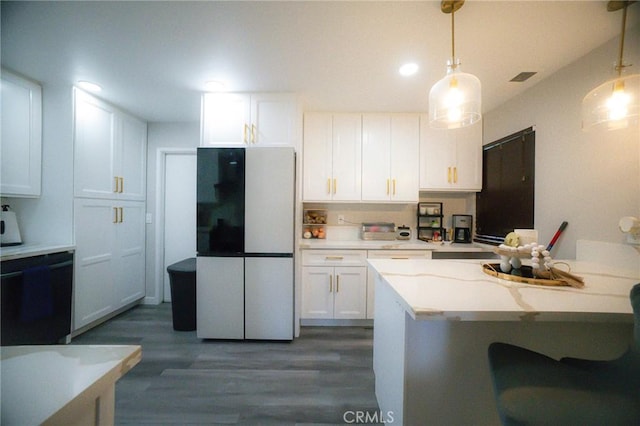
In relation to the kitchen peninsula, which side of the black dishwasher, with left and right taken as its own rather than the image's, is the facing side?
front

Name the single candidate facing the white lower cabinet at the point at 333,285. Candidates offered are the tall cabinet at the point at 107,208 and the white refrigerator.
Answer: the tall cabinet

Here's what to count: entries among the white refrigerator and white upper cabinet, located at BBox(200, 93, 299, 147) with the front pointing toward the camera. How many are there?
2

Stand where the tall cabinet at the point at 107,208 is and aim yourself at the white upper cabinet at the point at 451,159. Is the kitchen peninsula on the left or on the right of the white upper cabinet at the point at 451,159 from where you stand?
right

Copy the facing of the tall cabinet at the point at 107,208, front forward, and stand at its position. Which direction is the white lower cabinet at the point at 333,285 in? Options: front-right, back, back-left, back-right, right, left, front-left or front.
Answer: front

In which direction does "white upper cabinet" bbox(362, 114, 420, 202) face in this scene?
toward the camera

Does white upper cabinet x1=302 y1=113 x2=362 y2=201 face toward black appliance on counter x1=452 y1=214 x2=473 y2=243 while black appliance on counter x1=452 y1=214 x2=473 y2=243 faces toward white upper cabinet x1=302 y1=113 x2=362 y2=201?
no

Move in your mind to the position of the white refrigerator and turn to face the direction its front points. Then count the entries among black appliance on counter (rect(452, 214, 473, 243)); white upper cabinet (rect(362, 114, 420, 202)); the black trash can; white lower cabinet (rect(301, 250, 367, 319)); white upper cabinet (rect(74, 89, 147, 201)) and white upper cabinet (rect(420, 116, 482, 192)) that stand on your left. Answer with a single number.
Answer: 4

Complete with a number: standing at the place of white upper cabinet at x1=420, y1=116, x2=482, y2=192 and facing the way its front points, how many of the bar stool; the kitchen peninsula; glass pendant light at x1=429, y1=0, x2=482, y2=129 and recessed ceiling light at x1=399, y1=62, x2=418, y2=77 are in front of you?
4

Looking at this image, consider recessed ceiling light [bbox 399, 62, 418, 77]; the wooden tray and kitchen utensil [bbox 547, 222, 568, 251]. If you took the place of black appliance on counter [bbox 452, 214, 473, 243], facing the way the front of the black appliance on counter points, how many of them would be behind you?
0

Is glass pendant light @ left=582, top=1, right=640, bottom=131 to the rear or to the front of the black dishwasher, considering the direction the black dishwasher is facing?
to the front

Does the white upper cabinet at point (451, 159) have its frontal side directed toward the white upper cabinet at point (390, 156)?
no

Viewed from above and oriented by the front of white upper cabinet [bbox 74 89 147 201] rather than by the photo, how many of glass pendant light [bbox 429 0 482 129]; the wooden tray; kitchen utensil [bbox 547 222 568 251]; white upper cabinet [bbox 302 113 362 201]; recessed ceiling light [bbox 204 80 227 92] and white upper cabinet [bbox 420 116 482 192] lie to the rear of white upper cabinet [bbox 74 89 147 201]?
0

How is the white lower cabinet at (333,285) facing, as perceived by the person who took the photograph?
facing the viewer

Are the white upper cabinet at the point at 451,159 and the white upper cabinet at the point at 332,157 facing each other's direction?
no

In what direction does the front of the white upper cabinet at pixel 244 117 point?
toward the camera

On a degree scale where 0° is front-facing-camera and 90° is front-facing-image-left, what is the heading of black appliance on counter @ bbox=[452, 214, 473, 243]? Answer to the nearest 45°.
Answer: approximately 0°

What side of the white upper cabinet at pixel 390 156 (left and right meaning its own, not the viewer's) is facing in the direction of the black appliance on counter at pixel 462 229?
left

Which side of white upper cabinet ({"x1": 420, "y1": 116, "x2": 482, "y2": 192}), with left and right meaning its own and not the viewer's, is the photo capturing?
front
